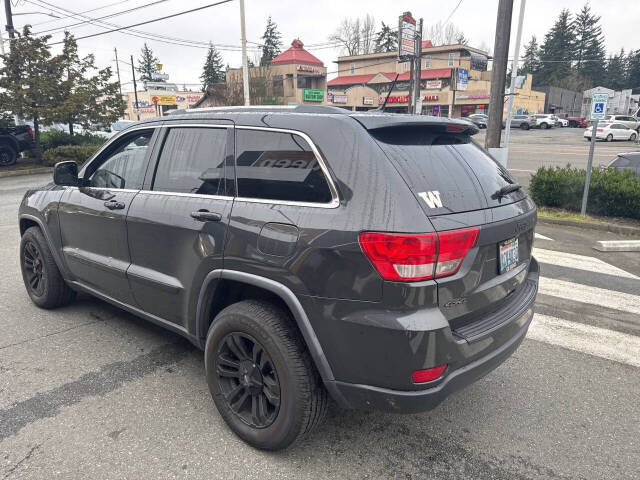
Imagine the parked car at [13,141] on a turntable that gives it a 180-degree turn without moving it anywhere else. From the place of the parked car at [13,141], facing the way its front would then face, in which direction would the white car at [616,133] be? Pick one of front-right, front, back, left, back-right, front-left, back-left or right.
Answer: front

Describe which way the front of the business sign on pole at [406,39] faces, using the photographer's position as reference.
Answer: facing the viewer and to the right of the viewer

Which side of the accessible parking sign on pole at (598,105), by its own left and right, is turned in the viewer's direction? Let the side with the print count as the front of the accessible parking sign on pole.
front

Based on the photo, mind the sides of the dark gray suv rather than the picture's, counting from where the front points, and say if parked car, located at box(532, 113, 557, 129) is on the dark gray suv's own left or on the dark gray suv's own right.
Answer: on the dark gray suv's own right

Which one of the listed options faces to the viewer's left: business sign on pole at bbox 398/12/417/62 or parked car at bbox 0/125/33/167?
the parked car

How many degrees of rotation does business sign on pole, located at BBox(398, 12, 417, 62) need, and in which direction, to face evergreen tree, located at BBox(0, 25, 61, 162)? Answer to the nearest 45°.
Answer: approximately 90° to its right

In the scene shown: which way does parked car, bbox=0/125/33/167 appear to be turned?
to the viewer's left

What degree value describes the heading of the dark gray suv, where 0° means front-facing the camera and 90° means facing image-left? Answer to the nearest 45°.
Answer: approximately 135°

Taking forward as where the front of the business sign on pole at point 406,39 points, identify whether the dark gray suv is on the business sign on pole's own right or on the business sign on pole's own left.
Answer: on the business sign on pole's own right
